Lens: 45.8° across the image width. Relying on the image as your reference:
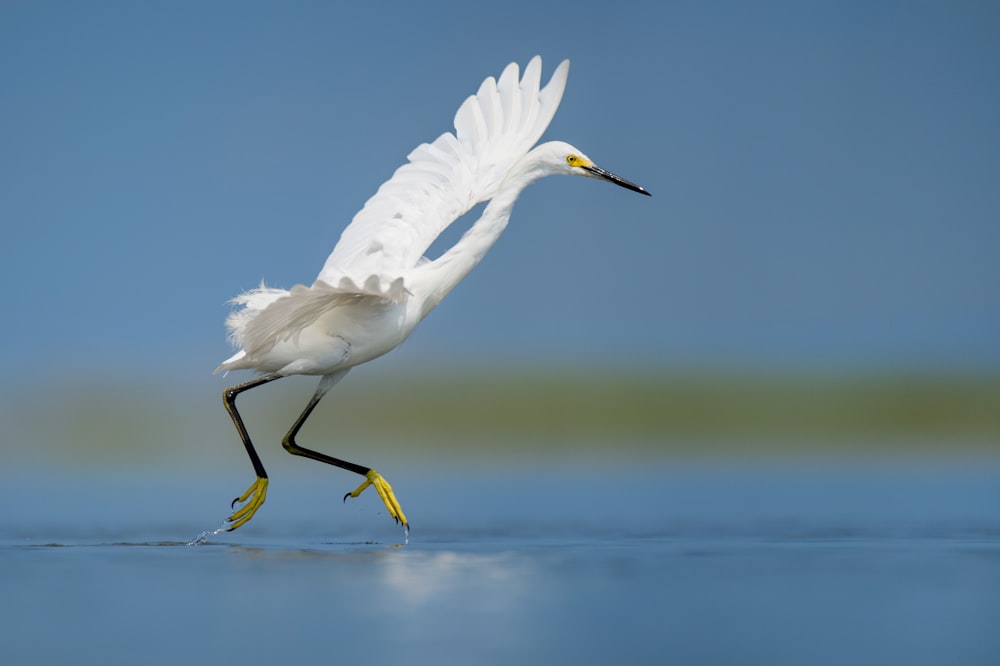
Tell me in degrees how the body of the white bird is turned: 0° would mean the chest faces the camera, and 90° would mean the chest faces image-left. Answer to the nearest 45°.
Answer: approximately 270°
